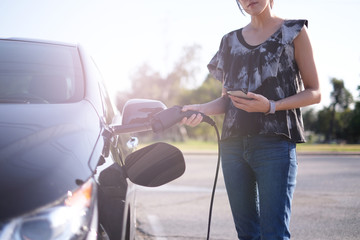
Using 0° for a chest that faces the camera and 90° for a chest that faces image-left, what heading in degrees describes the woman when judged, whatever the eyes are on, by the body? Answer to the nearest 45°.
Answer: approximately 45°
